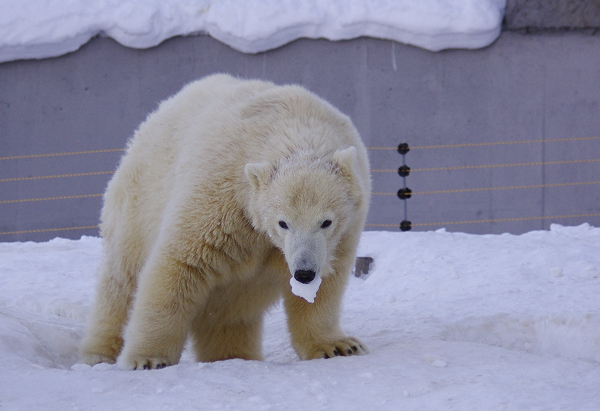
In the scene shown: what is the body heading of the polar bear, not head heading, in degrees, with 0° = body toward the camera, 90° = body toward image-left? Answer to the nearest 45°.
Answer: approximately 315°

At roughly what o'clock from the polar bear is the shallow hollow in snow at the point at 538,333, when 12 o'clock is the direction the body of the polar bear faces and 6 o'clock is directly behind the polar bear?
The shallow hollow in snow is roughly at 10 o'clock from the polar bear.
